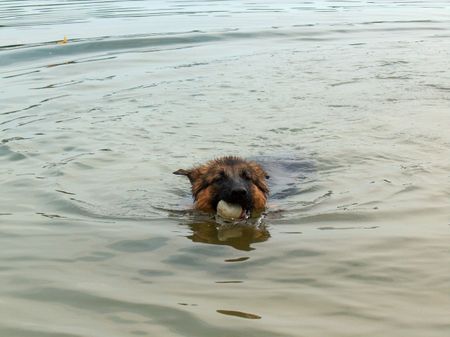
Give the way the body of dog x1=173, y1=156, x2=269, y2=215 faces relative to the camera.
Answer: toward the camera
